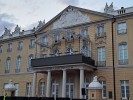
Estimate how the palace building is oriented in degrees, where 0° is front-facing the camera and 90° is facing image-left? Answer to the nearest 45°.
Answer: approximately 45°
